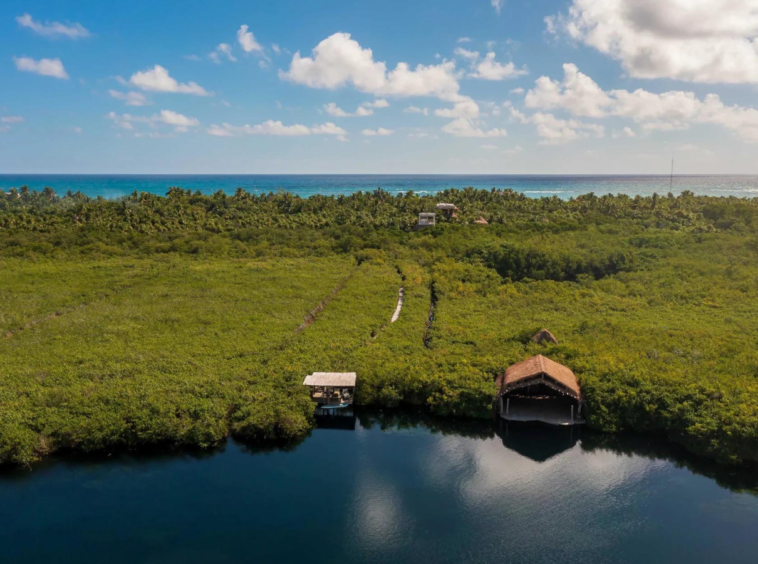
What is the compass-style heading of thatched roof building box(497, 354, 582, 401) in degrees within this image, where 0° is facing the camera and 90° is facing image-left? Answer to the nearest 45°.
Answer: approximately 0°

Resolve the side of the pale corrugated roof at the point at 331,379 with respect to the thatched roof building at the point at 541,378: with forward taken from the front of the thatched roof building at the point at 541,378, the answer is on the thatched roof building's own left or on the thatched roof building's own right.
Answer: on the thatched roof building's own right
